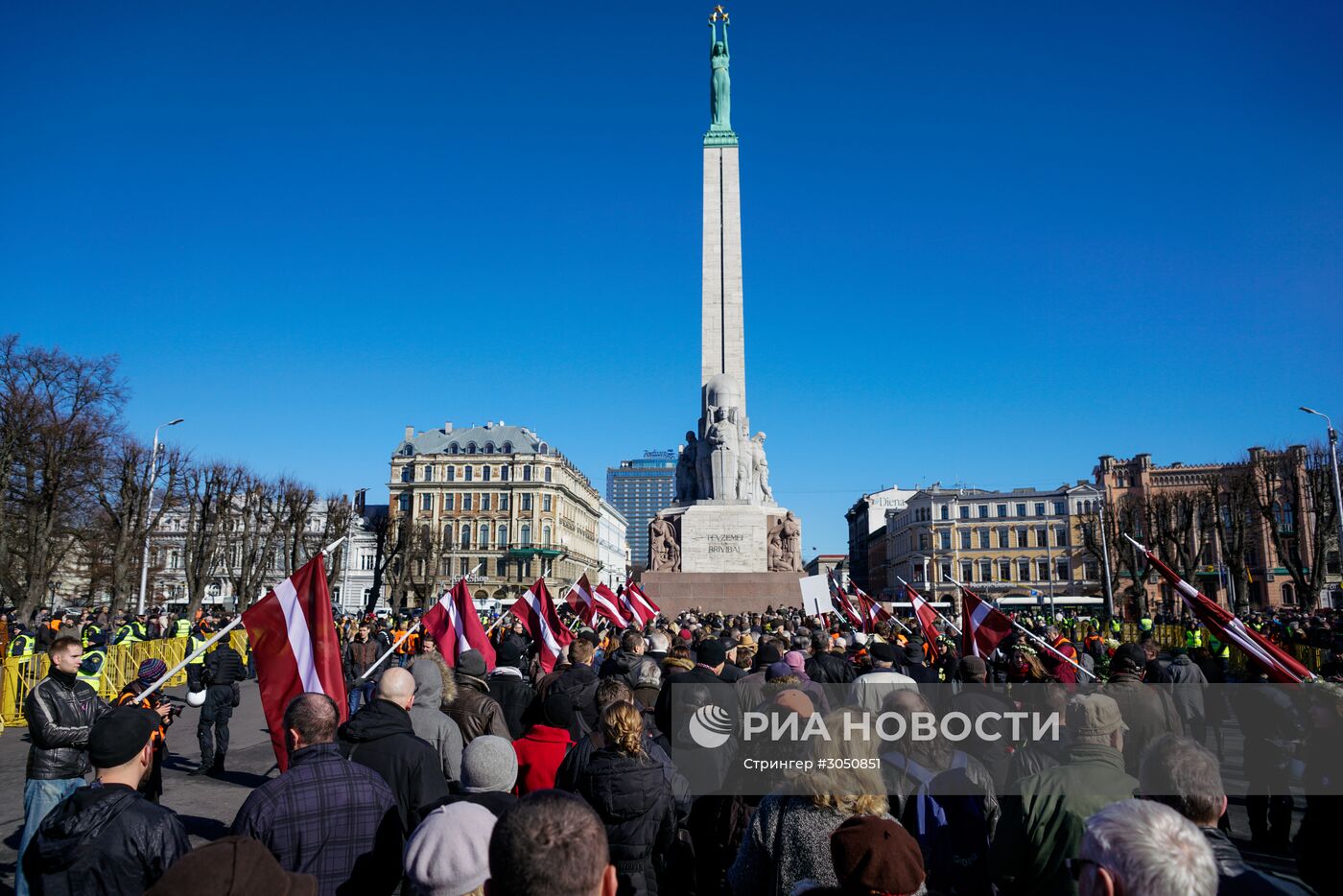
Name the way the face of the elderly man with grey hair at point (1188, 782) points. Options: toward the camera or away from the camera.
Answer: away from the camera

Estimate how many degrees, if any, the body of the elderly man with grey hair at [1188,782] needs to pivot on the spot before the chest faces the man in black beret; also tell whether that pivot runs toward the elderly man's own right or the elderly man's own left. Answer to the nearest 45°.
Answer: approximately 90° to the elderly man's own left

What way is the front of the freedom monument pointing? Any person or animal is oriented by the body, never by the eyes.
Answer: toward the camera

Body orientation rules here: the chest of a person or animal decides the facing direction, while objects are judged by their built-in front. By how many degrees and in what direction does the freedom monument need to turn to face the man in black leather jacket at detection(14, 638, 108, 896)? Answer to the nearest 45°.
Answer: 0° — it already faces them

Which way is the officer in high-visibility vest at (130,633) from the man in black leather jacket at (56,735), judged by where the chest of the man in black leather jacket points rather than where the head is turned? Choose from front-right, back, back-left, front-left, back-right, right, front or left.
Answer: back-left

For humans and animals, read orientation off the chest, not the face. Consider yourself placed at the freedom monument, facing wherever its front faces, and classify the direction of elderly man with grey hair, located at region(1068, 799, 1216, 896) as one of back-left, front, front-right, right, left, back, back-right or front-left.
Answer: front

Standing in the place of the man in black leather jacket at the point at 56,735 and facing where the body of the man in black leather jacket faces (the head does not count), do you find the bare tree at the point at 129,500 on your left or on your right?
on your left

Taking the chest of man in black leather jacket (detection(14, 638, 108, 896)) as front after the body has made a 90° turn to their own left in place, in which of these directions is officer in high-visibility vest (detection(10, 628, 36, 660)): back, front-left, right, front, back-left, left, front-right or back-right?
front-left

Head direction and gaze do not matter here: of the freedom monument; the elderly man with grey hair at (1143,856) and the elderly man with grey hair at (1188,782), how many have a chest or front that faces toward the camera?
1

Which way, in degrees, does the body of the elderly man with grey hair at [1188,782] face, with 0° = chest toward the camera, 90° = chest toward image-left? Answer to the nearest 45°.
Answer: approximately 135°

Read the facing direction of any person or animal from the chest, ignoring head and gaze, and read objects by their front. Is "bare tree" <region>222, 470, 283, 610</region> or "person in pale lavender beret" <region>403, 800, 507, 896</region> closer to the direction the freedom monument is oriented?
the person in pale lavender beret

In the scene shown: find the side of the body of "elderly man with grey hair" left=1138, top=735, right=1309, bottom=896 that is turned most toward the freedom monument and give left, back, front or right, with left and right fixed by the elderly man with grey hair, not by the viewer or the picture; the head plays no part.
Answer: front

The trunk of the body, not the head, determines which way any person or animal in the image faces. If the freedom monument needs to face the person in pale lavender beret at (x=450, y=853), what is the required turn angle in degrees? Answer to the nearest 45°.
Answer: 0° — it already faces them

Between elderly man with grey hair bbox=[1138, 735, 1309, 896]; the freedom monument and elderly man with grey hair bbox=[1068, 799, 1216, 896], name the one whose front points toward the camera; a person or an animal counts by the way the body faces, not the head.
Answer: the freedom monument

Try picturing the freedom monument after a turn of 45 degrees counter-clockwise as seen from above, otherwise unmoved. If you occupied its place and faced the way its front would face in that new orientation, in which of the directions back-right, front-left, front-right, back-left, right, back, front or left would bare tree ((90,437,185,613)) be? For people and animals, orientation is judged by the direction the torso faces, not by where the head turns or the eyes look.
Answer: back-right

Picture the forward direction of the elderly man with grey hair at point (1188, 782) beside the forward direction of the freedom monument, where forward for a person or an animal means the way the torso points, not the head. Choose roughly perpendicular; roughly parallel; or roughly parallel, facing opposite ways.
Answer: roughly parallel, facing opposite ways

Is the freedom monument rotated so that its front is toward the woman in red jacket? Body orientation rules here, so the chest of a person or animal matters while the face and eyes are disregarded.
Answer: yes

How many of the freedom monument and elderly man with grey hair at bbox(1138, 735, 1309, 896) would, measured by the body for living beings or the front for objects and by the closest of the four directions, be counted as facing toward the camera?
1

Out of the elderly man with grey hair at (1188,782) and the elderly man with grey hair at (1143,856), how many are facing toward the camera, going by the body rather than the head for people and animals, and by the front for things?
0

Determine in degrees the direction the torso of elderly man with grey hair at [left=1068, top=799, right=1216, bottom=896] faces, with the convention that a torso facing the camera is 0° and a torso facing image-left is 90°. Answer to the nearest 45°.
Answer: approximately 135°
